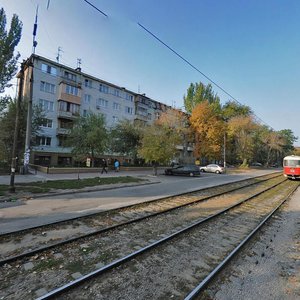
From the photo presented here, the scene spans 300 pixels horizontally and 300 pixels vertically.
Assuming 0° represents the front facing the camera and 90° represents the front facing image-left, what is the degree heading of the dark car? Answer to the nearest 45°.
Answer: approximately 90°

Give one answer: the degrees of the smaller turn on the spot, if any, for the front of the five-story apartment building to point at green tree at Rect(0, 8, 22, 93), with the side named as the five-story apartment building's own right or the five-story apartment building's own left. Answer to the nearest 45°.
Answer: approximately 45° to the five-story apartment building's own right

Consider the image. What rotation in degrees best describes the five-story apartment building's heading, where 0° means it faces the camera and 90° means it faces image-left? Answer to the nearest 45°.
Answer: approximately 315°

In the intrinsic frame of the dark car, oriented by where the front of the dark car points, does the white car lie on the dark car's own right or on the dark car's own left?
on the dark car's own right

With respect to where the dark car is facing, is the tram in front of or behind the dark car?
behind

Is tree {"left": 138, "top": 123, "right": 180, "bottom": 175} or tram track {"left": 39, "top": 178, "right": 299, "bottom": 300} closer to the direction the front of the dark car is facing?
the tree

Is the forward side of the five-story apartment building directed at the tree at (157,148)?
yes

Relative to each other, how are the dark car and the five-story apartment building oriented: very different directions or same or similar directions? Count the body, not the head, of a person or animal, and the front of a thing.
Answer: very different directions

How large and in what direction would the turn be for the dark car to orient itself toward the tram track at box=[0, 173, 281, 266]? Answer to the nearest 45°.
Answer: approximately 90° to its left

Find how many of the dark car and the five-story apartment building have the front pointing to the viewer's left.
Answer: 1

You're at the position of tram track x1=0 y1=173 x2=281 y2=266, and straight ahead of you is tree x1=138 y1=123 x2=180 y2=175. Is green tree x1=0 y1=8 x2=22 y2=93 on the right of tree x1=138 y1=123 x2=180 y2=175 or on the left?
left

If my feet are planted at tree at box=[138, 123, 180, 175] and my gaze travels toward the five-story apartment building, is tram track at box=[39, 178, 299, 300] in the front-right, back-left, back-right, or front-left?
back-left
